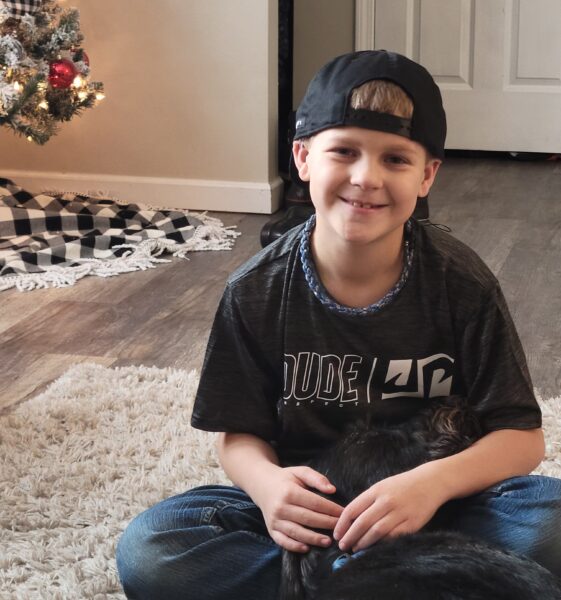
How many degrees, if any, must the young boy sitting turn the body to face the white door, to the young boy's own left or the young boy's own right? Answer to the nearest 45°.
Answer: approximately 180°

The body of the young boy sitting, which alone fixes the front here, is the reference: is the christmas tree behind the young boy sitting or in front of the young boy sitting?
behind

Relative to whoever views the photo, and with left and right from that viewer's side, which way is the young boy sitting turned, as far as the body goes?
facing the viewer

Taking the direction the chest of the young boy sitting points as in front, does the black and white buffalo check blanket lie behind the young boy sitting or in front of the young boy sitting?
behind
